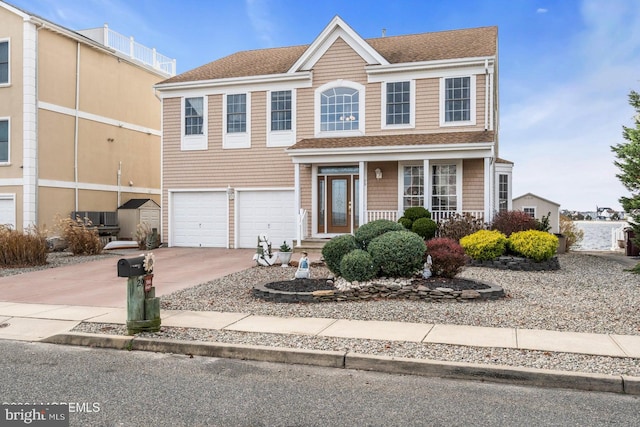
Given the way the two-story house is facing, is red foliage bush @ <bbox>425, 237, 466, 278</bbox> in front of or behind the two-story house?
in front

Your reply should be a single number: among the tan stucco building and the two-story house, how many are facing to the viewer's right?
0

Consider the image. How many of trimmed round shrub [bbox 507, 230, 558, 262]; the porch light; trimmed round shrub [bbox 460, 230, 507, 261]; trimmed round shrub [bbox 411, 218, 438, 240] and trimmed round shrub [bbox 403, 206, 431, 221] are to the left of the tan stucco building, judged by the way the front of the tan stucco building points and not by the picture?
5

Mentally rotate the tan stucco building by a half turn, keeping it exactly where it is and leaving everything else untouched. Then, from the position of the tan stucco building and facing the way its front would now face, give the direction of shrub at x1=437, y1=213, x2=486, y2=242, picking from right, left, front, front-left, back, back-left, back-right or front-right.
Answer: right

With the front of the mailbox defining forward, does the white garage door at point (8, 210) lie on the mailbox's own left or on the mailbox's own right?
on the mailbox's own right

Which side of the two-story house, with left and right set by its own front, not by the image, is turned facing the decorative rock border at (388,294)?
front

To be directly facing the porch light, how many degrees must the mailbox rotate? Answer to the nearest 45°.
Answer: approximately 180°

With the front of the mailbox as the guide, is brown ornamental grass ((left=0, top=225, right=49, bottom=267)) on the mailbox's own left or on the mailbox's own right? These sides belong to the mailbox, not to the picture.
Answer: on the mailbox's own right

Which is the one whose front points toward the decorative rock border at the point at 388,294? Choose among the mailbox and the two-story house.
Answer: the two-story house

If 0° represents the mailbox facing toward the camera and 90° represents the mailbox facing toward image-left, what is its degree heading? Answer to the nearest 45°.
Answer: approximately 45°

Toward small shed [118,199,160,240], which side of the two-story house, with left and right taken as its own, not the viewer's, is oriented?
right

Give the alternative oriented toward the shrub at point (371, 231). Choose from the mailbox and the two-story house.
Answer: the two-story house
